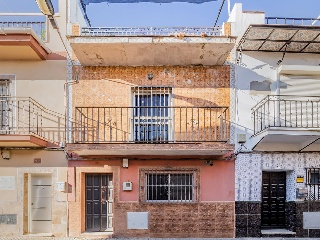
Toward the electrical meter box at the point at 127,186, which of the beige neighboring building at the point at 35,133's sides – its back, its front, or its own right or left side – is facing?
left

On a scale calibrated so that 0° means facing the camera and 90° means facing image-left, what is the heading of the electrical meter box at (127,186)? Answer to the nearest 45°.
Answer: approximately 0°

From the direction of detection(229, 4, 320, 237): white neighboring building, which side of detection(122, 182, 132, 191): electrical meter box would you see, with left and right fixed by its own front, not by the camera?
left

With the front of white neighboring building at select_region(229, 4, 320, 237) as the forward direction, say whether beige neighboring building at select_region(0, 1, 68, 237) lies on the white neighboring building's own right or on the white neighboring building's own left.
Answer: on the white neighboring building's own right

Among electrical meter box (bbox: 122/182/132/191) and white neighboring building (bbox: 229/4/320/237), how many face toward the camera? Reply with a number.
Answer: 2
